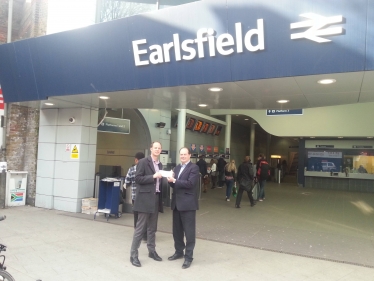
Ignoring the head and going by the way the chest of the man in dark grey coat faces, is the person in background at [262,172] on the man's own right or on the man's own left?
on the man's own left

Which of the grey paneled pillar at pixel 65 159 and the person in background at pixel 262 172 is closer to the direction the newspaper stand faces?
the grey paneled pillar

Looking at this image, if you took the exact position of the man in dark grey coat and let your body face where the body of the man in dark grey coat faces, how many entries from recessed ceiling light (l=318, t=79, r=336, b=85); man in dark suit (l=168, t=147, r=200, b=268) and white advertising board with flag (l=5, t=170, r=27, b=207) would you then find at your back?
1

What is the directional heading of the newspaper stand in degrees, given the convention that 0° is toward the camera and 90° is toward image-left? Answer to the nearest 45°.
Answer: approximately 45°

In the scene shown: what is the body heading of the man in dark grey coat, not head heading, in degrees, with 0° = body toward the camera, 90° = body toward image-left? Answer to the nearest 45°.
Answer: approximately 315°

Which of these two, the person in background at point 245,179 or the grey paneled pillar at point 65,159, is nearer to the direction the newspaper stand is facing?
the grey paneled pillar

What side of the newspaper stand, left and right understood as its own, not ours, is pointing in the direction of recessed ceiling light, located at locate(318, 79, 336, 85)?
left

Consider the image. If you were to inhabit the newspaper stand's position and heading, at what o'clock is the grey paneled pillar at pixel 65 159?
The grey paneled pillar is roughly at 3 o'clock from the newspaper stand.

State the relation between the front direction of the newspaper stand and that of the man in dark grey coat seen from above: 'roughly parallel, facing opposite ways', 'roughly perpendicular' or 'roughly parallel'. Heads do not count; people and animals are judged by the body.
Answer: roughly perpendicular

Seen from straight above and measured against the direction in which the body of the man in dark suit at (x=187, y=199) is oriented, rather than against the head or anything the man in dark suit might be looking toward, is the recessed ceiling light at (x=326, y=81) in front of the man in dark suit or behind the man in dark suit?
behind

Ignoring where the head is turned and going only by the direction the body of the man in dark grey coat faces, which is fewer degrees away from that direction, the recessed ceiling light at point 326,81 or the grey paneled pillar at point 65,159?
the recessed ceiling light

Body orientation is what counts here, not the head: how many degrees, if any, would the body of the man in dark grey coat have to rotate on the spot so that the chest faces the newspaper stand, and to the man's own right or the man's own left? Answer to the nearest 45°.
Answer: approximately 135° to the man's own left

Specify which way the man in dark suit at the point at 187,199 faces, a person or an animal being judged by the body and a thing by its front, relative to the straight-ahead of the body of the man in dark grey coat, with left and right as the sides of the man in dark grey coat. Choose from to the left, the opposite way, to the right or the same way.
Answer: to the right
